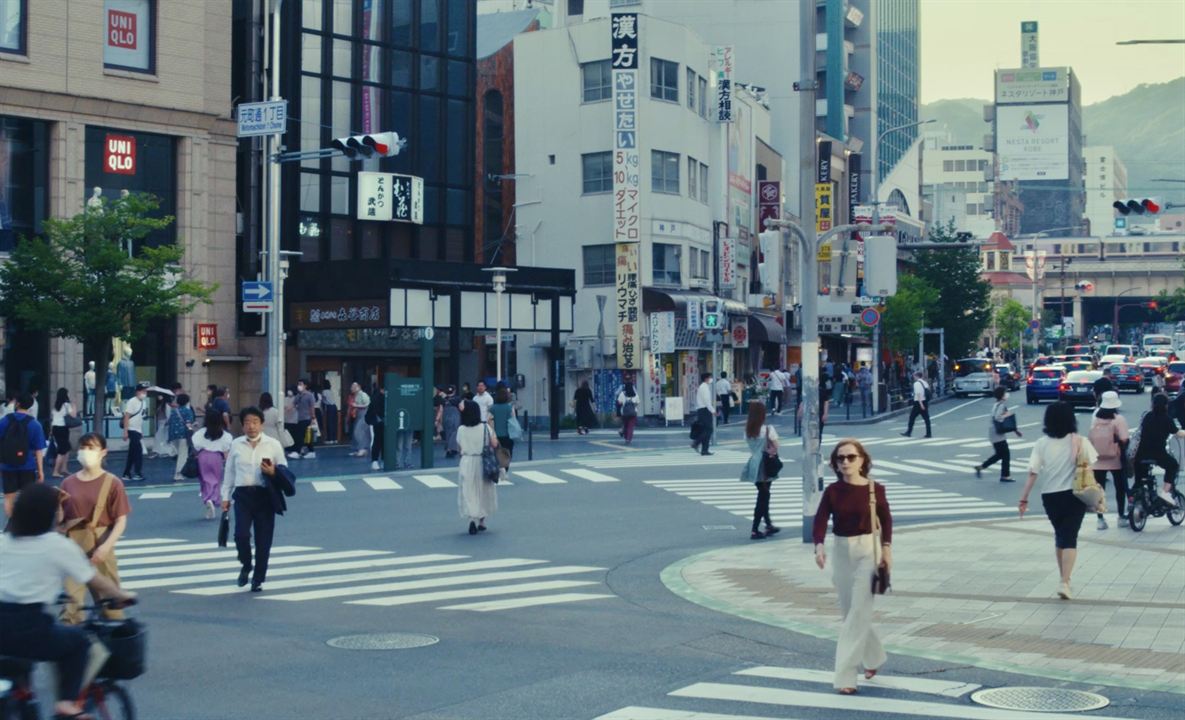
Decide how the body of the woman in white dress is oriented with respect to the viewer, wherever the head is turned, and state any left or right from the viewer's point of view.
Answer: facing away from the viewer

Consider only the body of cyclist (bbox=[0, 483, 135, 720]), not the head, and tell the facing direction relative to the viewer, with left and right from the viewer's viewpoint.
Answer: facing away from the viewer and to the right of the viewer
